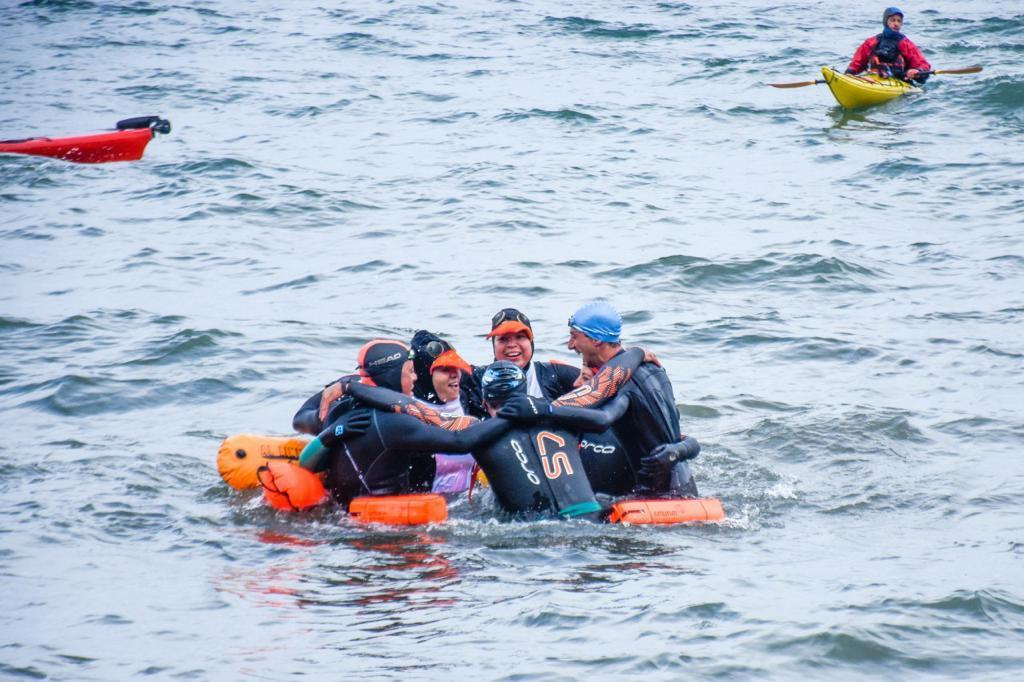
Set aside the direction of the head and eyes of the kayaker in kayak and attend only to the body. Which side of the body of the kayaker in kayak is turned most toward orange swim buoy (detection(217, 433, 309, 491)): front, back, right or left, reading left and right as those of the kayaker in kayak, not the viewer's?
front

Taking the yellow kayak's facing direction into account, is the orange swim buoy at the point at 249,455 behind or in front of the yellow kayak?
in front

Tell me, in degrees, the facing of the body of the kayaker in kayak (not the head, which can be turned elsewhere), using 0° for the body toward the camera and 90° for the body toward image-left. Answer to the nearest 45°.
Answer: approximately 0°

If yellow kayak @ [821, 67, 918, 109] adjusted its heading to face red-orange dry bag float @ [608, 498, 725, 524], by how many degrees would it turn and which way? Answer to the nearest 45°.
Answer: approximately 45° to its left

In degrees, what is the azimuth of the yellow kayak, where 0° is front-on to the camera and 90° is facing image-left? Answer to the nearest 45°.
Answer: approximately 45°

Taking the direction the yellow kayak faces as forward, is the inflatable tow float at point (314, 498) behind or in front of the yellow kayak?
in front
